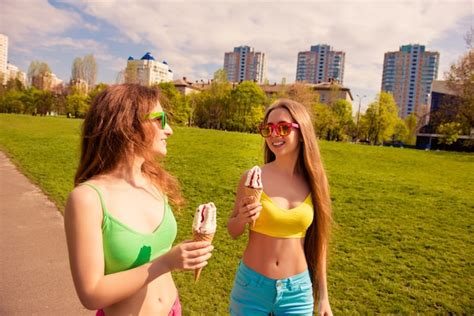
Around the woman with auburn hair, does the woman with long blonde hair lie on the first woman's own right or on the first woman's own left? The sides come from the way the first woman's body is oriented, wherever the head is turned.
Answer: on the first woman's own left

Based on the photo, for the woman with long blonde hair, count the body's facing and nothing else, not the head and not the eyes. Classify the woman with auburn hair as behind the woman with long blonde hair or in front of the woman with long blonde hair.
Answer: in front

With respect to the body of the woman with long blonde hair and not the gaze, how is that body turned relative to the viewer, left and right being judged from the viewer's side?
facing the viewer

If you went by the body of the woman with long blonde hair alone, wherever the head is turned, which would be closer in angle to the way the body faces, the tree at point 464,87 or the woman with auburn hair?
the woman with auburn hair

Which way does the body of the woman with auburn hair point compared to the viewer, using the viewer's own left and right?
facing the viewer and to the right of the viewer

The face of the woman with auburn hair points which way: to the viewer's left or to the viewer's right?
to the viewer's right

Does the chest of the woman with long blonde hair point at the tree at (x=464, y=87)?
no

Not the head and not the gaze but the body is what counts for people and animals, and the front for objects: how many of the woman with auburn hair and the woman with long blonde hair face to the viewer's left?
0

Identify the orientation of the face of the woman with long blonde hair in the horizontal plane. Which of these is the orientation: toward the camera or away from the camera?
toward the camera

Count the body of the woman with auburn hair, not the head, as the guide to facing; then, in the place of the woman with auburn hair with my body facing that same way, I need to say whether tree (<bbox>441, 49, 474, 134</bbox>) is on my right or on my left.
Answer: on my left
